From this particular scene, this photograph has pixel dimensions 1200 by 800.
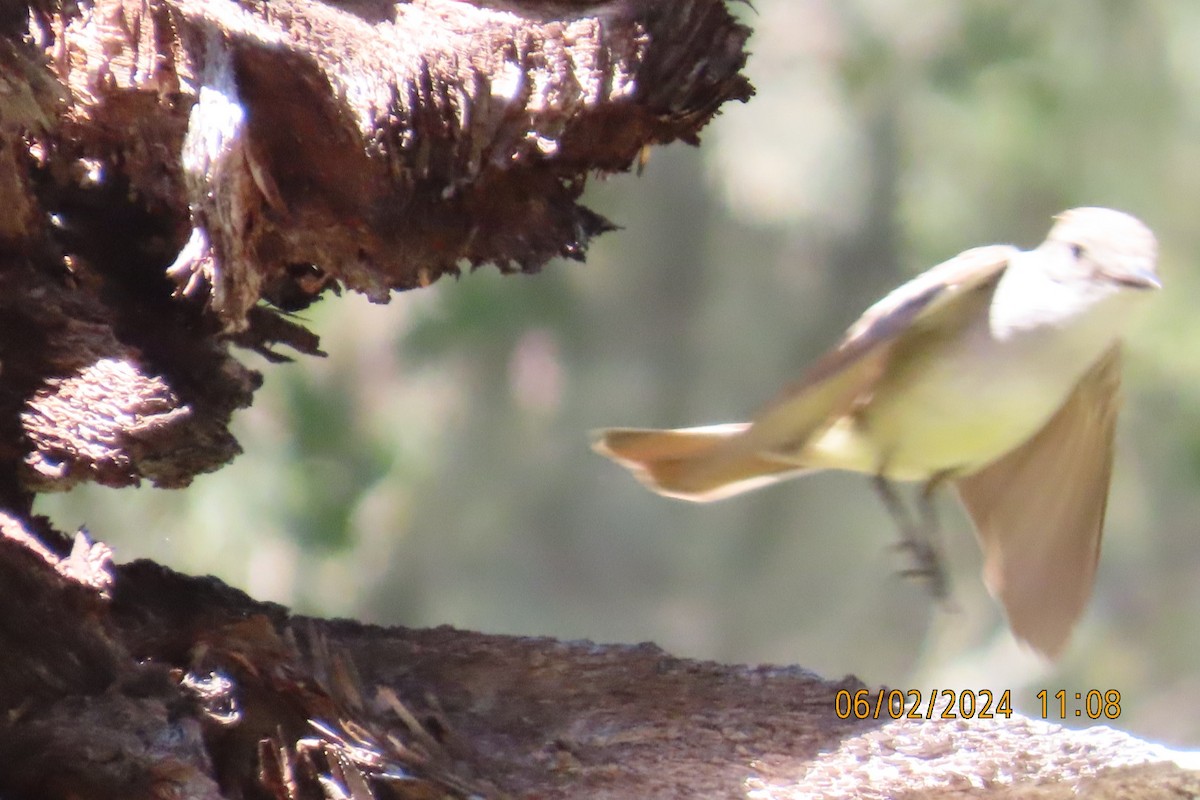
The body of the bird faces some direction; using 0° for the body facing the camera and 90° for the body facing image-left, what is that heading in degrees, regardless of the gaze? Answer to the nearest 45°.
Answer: approximately 315°
